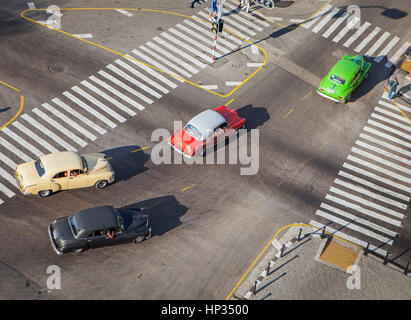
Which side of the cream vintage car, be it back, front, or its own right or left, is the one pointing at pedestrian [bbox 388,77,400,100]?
front

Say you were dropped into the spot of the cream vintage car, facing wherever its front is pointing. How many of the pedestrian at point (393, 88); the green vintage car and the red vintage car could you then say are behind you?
0

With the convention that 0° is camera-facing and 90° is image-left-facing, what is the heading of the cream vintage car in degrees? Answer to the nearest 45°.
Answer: approximately 270°

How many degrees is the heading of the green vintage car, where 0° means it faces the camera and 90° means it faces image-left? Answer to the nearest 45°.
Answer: approximately 225°

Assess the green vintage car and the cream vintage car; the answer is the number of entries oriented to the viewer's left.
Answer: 0

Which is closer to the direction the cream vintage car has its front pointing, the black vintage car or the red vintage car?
the red vintage car

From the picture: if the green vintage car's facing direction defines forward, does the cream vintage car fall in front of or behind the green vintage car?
behind

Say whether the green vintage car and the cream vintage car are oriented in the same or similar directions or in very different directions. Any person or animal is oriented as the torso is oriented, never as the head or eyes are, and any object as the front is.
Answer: same or similar directions
